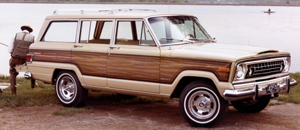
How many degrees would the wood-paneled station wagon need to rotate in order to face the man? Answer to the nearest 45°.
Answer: approximately 180°

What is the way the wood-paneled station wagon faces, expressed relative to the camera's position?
facing the viewer and to the right of the viewer
